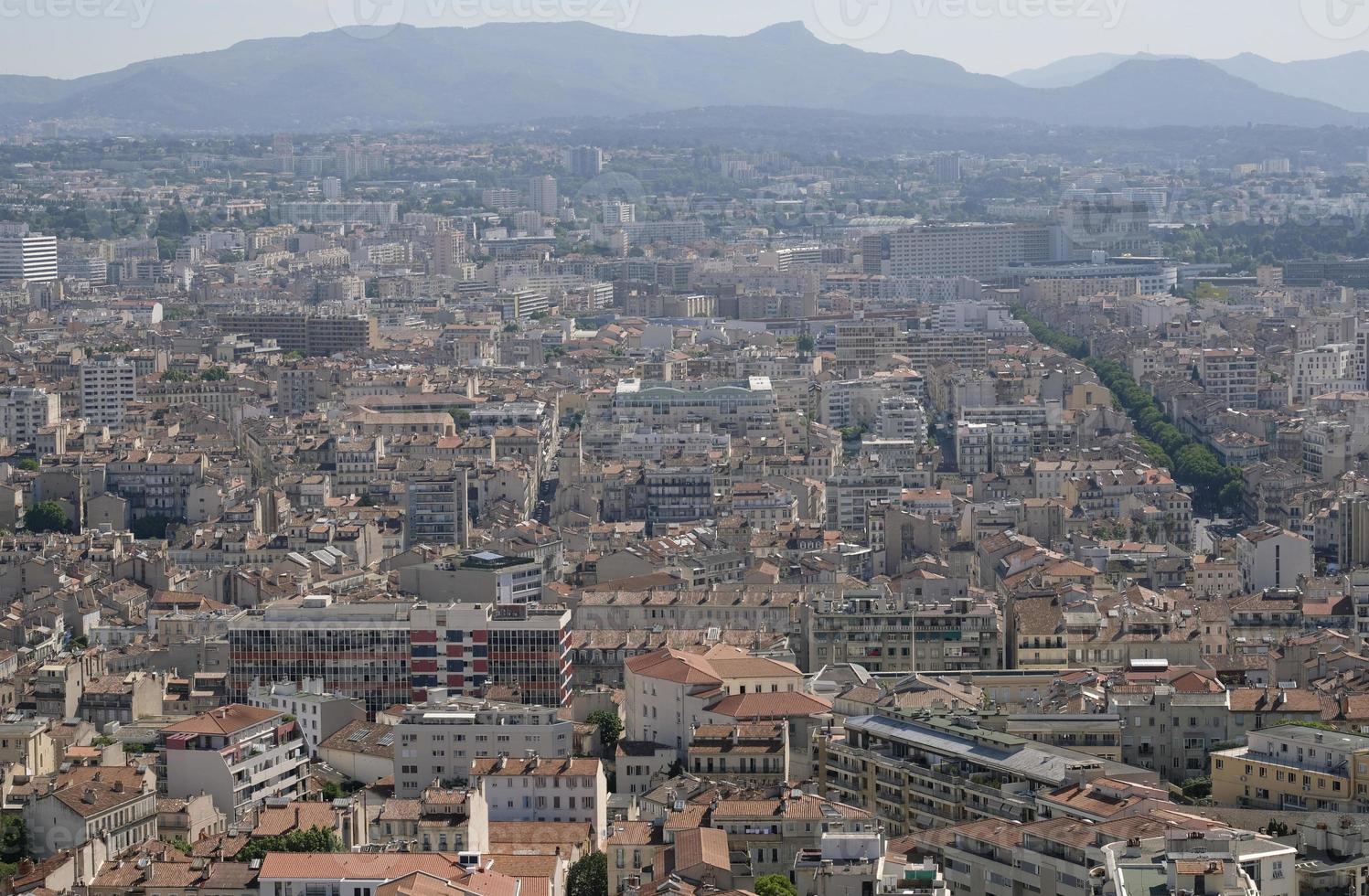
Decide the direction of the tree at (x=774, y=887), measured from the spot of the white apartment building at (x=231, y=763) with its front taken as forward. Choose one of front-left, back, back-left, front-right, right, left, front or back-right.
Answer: front

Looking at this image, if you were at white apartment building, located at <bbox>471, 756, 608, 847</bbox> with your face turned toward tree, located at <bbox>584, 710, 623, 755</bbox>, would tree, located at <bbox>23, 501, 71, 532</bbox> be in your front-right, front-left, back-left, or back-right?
front-left

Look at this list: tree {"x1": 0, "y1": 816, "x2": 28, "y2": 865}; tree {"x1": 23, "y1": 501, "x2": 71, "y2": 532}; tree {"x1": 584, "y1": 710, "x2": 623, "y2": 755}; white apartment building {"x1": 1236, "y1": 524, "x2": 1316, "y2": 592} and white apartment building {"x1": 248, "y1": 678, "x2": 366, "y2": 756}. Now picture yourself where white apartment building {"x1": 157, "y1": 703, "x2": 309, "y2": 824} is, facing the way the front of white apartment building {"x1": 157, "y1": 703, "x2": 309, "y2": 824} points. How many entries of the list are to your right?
1

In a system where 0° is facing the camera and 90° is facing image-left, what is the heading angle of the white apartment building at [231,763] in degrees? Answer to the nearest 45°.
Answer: approximately 315°

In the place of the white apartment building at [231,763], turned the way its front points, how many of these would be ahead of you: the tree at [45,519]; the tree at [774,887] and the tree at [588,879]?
2

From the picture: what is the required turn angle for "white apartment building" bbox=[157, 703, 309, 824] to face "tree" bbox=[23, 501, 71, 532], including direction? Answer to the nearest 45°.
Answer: approximately 135° to its left

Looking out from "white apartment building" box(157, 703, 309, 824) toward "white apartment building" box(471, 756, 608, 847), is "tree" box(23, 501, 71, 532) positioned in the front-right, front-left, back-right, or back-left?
back-left

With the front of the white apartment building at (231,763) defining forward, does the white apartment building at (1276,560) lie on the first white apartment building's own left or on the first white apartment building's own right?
on the first white apartment building's own left

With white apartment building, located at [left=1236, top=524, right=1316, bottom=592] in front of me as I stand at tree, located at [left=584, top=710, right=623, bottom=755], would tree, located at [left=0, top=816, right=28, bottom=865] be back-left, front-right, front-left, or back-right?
back-left

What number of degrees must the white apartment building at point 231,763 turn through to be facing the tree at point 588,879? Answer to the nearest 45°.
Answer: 0° — it already faces it

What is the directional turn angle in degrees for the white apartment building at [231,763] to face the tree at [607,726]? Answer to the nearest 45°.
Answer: approximately 45° to its left

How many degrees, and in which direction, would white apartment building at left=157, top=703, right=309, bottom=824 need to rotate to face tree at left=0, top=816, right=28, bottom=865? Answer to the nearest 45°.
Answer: approximately 90° to its right
